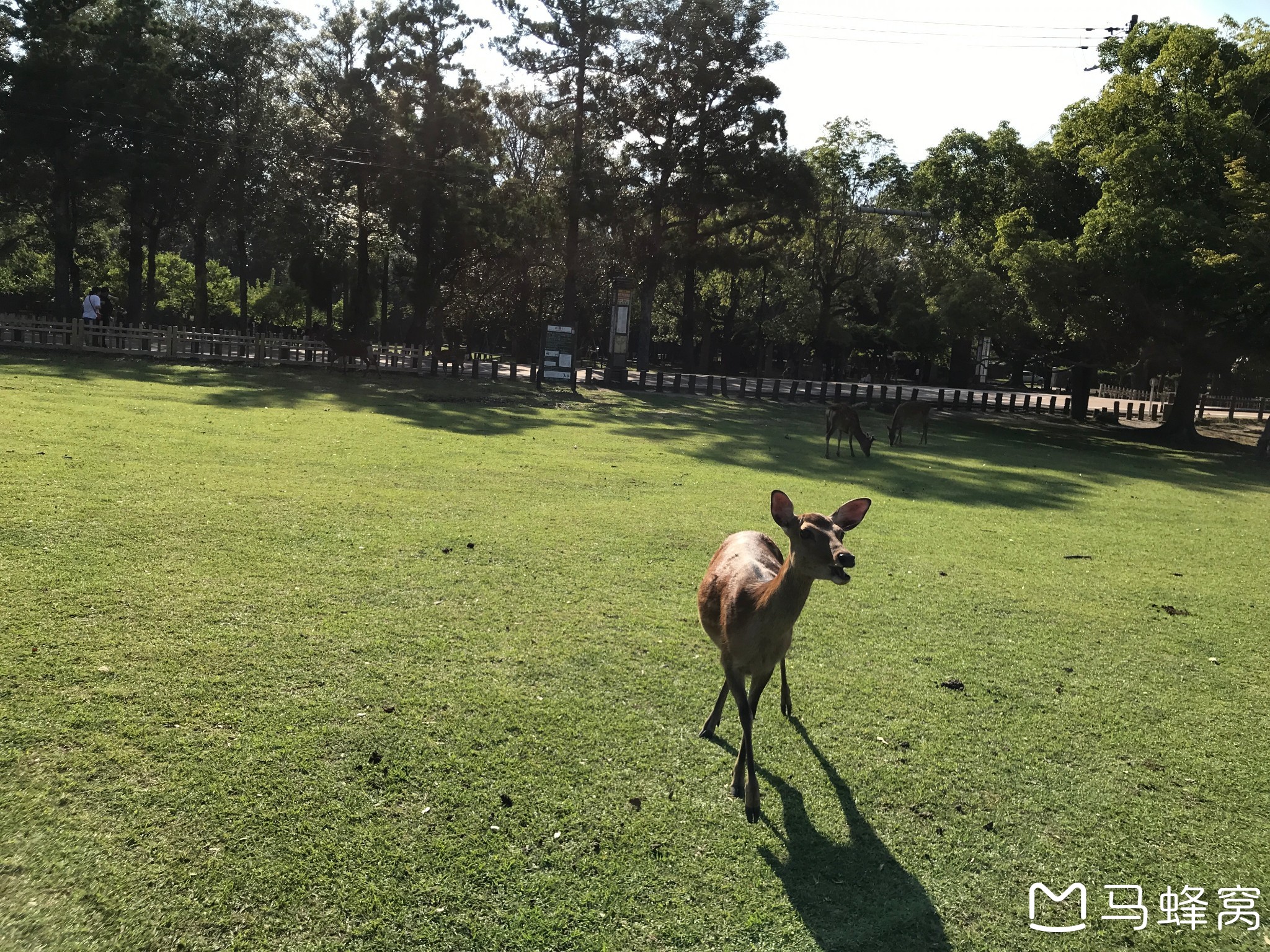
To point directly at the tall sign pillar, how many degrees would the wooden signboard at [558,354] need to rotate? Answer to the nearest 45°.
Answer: approximately 135° to its left

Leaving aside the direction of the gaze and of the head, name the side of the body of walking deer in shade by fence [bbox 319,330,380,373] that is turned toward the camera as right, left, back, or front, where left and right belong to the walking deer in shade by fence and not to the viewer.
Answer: left

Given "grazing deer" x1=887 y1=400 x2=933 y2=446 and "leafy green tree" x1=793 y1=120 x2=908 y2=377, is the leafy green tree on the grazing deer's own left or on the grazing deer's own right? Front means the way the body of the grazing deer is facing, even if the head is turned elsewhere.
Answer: on the grazing deer's own right

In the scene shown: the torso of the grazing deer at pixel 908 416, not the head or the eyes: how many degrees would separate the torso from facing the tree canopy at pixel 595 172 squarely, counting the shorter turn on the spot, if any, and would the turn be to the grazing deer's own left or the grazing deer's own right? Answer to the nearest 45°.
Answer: approximately 45° to the grazing deer's own right

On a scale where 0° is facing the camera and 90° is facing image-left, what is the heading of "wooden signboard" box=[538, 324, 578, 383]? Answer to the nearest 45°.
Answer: approximately 0°

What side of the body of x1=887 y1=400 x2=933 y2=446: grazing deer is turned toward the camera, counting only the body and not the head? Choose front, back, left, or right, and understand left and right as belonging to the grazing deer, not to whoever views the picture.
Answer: left

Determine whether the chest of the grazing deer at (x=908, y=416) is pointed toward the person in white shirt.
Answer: yes

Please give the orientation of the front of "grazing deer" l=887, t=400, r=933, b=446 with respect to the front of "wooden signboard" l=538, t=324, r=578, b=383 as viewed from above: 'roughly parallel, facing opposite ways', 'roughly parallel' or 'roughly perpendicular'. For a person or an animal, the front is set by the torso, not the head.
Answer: roughly perpendicular

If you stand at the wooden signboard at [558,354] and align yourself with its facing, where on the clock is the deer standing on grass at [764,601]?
The deer standing on grass is roughly at 12 o'clock from the wooden signboard.

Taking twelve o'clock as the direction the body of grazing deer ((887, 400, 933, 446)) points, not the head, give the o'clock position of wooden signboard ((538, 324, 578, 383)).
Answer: The wooden signboard is roughly at 1 o'clock from the grazing deer.

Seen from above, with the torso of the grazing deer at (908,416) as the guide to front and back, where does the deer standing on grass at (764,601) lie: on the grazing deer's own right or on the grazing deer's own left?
on the grazing deer's own left
